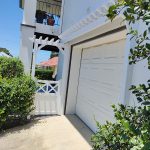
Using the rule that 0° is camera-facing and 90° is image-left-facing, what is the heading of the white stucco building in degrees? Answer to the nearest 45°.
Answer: approximately 45°

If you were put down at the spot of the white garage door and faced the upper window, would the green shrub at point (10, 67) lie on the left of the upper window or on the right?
left

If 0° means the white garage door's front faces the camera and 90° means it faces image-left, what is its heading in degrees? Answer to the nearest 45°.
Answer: approximately 45°
